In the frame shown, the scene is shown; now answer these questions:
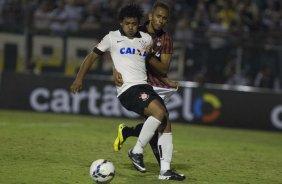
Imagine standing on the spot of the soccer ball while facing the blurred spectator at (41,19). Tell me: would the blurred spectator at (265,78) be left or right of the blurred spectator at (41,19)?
right

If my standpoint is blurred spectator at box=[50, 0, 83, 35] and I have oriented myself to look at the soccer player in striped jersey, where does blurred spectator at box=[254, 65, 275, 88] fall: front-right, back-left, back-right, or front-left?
front-left

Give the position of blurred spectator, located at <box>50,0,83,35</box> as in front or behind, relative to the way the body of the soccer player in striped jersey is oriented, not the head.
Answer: behind

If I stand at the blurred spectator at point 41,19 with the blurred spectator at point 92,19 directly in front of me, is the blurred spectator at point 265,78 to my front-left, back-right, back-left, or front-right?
front-right

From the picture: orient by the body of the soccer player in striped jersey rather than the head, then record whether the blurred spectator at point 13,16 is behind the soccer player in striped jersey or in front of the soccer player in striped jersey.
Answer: behind

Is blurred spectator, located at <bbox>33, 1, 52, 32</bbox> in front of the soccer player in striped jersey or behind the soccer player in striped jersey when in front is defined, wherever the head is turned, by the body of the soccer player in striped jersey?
behind
